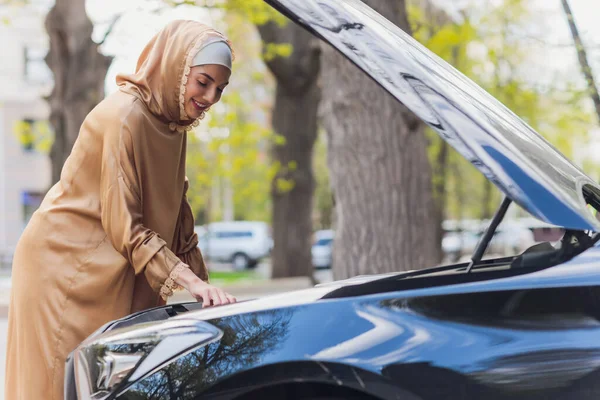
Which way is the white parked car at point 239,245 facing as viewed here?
to the viewer's left

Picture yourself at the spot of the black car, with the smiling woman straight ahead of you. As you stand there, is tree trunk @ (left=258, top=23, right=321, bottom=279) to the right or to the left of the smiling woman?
right

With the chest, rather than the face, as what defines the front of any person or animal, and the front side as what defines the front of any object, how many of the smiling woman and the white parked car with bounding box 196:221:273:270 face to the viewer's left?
1

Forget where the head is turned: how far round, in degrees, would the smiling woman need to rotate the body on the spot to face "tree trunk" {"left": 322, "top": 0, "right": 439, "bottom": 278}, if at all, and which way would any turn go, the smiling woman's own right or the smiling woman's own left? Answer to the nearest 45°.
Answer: approximately 45° to the smiling woman's own left

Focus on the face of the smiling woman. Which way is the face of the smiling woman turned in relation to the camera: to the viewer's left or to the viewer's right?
to the viewer's right

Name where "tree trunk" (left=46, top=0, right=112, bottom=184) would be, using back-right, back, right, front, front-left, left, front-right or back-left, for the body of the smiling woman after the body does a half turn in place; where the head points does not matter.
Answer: right

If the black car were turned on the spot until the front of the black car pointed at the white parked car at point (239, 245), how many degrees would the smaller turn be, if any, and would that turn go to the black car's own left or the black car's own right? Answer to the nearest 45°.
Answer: approximately 90° to the black car's own right

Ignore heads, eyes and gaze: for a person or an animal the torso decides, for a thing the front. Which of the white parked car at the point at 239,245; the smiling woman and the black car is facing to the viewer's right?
the smiling woman

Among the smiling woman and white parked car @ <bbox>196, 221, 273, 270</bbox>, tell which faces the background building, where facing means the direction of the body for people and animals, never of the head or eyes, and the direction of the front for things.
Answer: the white parked car

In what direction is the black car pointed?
to the viewer's left

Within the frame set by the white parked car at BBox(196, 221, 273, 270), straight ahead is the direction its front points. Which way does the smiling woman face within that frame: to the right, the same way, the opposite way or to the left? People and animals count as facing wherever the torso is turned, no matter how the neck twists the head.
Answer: the opposite way

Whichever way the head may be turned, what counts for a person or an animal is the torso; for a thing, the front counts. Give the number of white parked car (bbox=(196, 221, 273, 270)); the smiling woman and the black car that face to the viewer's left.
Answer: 2

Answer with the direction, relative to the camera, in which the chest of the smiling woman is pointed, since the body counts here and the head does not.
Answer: to the viewer's right

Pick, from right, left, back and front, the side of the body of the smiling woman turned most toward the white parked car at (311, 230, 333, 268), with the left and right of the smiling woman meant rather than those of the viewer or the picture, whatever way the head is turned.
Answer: left
